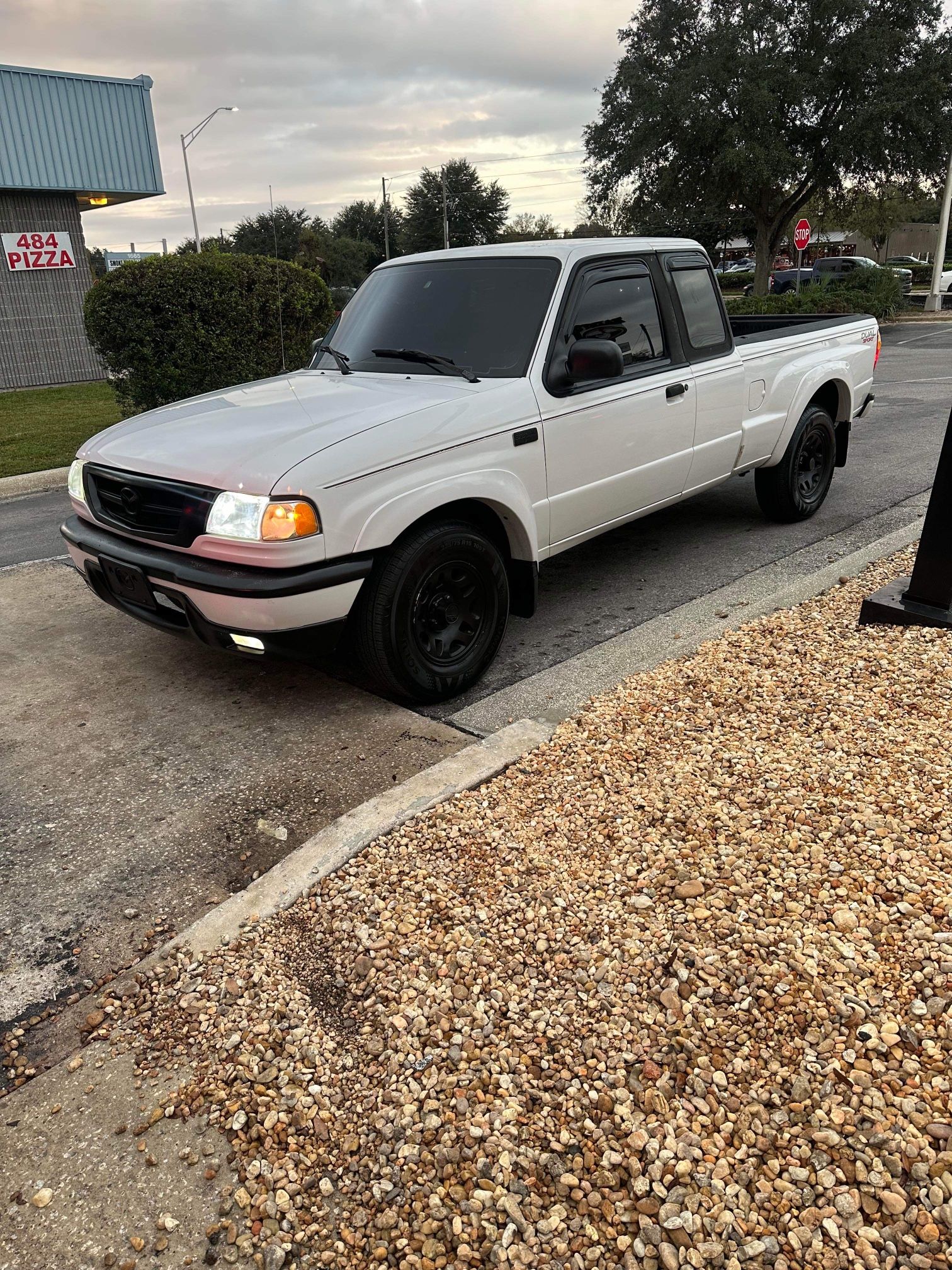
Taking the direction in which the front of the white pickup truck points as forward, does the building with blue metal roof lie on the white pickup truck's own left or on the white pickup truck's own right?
on the white pickup truck's own right

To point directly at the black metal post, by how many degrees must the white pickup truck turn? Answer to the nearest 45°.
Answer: approximately 135° to its left

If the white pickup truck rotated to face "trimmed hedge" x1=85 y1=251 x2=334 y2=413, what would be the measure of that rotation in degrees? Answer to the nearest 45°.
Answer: approximately 90° to its right

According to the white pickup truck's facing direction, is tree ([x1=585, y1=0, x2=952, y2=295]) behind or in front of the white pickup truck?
behind

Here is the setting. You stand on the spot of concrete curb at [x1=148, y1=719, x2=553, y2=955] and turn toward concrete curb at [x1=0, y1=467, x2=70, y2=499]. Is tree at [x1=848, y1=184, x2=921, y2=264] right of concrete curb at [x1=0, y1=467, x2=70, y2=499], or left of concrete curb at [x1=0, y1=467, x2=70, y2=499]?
right

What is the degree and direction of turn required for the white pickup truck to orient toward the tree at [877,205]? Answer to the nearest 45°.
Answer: approximately 180°

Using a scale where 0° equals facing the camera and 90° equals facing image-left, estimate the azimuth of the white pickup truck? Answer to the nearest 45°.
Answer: approximately 45°

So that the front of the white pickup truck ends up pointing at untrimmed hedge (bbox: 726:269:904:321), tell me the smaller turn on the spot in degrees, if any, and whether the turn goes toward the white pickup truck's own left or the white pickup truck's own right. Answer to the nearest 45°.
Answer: approximately 180°

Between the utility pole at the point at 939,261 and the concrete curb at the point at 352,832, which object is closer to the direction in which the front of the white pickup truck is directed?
the concrete curb

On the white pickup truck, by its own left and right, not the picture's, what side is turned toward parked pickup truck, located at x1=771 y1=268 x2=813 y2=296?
back

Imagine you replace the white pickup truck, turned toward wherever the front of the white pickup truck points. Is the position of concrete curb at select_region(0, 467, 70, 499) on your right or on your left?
on your right

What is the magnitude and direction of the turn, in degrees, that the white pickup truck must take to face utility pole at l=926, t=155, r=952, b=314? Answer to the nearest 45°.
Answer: approximately 180°
